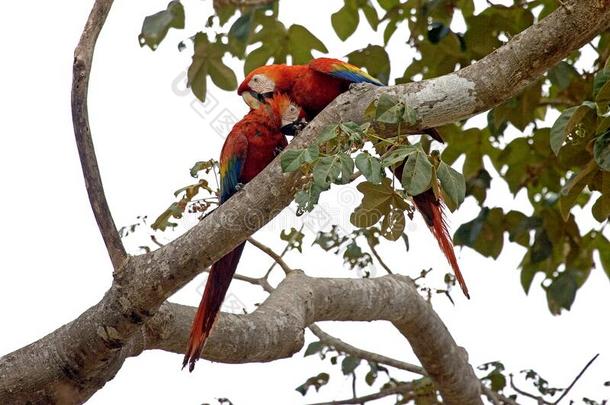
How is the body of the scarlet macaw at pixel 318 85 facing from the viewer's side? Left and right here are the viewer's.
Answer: facing to the left of the viewer

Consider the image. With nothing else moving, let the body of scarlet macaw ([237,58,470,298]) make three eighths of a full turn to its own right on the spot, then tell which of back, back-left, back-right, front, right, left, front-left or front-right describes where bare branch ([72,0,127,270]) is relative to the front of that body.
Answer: back

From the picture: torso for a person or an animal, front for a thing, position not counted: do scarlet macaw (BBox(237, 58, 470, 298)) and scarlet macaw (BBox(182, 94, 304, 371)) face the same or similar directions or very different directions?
very different directions
